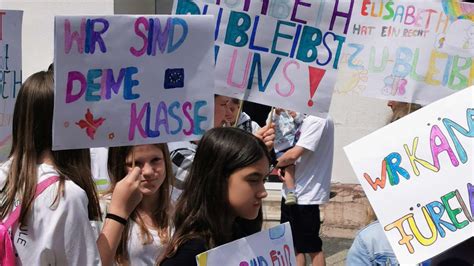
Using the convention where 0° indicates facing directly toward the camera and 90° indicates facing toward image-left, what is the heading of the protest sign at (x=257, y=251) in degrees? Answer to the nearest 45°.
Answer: approximately 0°

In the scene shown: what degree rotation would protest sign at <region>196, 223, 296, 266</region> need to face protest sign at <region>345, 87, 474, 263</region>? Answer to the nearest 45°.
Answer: approximately 90° to its left

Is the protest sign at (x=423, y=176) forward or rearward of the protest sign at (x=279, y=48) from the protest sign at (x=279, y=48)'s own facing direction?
forward

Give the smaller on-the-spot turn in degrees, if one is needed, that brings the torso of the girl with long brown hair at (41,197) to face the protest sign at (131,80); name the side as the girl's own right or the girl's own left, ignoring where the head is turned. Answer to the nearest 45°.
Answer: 0° — they already face it
